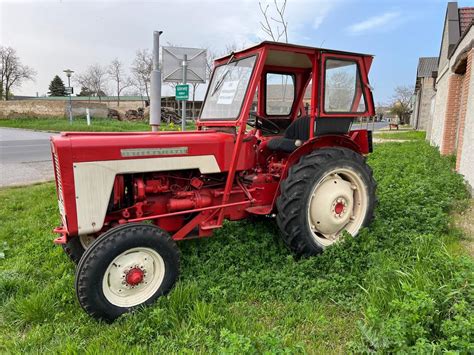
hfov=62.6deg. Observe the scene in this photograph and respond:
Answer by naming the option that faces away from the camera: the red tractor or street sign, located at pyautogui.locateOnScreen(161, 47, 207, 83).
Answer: the street sign

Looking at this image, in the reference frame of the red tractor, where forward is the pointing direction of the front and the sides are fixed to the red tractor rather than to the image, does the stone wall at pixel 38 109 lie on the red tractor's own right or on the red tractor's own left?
on the red tractor's own right

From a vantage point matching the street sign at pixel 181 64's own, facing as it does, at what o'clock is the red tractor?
The red tractor is roughly at 6 o'clock from the street sign.

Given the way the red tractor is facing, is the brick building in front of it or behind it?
behind

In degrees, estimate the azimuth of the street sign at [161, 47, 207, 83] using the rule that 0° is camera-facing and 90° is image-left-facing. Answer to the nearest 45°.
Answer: approximately 180°

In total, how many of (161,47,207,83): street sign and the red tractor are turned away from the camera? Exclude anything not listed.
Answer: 1

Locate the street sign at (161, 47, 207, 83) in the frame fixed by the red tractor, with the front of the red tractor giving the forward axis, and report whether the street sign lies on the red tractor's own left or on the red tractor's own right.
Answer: on the red tractor's own right

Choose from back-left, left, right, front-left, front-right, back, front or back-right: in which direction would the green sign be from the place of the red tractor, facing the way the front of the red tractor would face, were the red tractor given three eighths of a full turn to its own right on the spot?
front

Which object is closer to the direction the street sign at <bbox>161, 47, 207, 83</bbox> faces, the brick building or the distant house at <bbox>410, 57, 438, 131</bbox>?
the distant house

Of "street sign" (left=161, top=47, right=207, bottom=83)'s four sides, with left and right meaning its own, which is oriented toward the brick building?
right

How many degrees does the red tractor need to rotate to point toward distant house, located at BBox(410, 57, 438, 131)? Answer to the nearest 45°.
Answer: approximately 180°
